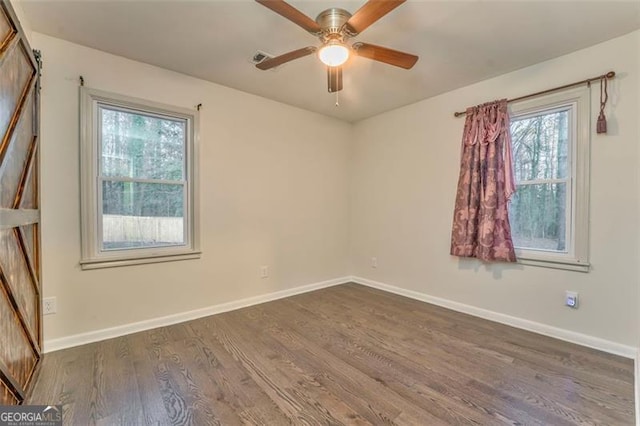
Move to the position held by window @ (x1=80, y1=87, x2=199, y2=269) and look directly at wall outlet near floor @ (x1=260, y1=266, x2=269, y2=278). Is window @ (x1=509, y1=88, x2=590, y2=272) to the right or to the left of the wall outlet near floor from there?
right

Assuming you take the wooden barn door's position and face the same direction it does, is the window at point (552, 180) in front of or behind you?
in front

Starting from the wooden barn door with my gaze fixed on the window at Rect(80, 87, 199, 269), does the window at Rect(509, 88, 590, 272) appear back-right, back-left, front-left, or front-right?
front-right

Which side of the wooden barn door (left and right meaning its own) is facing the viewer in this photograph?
right

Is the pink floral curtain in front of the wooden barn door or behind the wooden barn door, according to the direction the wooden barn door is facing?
in front

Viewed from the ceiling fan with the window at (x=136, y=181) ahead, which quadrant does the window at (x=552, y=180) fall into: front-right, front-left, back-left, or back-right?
back-right

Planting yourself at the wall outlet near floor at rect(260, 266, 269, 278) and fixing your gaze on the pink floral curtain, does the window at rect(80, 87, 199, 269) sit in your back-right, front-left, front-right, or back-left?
back-right

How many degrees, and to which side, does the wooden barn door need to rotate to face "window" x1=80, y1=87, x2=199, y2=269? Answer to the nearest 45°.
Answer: approximately 45° to its left
